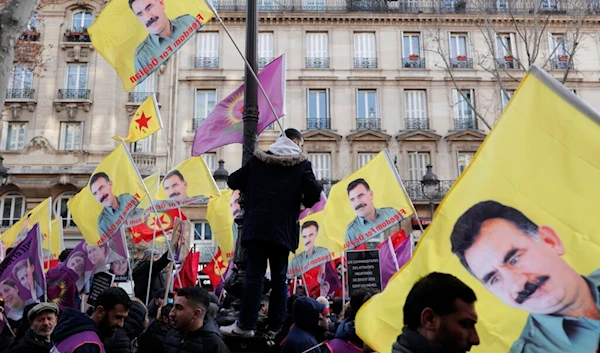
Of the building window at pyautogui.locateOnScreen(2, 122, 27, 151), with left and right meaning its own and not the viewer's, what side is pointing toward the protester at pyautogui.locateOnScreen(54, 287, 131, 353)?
front

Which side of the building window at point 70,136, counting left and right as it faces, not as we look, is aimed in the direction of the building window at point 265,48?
left

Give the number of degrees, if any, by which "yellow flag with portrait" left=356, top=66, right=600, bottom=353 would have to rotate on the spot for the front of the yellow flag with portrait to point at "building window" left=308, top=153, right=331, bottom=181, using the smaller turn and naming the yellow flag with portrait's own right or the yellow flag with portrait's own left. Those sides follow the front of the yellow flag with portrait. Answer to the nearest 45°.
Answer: approximately 180°

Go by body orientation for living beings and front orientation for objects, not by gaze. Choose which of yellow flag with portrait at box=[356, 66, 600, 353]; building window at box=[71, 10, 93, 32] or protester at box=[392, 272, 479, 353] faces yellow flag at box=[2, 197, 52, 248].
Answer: the building window

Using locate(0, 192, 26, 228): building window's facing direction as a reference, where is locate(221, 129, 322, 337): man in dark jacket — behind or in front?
in front

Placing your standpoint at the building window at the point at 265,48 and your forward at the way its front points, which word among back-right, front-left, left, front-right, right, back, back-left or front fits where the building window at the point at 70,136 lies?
right

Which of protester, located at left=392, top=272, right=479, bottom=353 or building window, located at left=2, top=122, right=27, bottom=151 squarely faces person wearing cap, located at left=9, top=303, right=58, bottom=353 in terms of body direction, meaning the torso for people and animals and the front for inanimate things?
the building window

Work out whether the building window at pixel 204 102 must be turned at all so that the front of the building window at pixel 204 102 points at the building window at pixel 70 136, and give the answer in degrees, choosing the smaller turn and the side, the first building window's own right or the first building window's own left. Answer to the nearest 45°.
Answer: approximately 90° to the first building window's own right

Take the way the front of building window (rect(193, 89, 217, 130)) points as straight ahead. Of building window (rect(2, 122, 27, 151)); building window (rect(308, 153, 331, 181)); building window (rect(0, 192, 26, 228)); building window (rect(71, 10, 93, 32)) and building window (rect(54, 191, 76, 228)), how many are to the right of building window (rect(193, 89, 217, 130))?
4

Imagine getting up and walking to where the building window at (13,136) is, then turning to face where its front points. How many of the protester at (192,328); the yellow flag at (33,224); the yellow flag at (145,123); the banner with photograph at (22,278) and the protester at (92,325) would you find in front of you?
5
